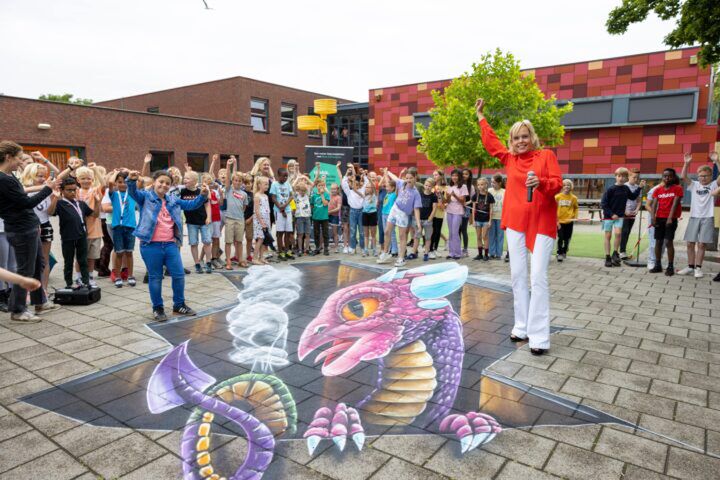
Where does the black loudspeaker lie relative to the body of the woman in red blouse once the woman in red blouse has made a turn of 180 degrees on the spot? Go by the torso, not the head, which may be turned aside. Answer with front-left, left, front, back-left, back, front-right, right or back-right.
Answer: left

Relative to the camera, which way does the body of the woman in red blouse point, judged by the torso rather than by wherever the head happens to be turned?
toward the camera

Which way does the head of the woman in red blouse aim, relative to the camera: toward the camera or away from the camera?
toward the camera

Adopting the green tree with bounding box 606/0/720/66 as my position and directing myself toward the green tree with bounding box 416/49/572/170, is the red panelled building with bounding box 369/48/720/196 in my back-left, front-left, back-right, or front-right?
front-right

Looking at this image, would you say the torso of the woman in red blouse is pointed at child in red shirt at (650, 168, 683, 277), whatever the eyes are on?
no

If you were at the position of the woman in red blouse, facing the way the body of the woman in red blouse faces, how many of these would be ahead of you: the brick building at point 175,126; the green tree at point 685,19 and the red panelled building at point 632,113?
0

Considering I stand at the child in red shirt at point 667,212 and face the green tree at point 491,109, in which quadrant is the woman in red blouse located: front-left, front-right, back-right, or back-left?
back-left

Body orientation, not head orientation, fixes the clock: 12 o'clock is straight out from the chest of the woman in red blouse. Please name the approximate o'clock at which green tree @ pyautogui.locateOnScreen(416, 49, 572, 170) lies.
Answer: The green tree is roughly at 6 o'clock from the woman in red blouse.

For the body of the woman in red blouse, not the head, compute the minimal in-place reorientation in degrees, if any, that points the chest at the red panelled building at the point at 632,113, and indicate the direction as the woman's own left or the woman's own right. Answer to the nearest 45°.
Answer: approximately 180°

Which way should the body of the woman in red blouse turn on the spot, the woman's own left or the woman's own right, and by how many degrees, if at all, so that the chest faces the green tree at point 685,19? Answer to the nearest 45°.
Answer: approximately 135° to the woman's own left

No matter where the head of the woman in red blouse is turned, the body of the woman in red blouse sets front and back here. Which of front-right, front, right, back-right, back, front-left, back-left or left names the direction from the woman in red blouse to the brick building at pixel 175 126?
back-right
